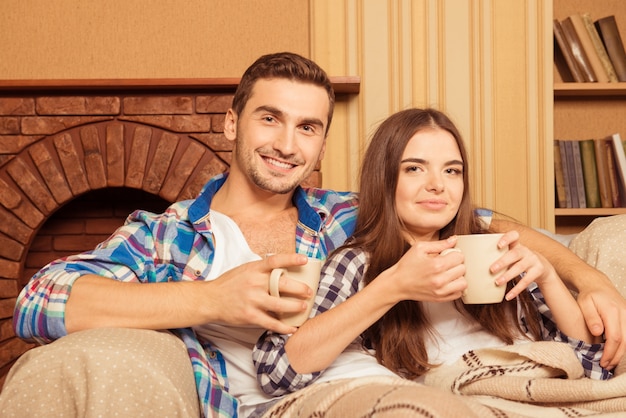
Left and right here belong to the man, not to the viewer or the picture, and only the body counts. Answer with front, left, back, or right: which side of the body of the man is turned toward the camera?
front

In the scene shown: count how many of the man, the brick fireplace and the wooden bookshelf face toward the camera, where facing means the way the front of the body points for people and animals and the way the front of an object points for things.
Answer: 3

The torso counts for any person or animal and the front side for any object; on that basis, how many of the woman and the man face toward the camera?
2

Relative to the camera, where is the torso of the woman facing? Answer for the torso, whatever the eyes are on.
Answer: toward the camera

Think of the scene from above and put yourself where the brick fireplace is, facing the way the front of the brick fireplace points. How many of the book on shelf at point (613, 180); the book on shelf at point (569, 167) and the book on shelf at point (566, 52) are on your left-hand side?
3

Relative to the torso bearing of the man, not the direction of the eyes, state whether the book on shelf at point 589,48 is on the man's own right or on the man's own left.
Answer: on the man's own left

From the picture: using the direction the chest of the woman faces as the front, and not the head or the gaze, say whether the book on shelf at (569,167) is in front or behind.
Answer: behind

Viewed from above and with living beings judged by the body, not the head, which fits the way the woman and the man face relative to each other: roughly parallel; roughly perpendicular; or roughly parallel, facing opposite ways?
roughly parallel

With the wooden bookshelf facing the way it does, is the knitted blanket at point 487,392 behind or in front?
in front

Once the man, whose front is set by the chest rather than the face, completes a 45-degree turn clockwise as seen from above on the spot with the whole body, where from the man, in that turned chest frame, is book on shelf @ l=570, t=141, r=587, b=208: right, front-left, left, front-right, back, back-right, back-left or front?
back

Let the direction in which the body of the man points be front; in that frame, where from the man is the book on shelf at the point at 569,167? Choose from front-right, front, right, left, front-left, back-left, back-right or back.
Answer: back-left

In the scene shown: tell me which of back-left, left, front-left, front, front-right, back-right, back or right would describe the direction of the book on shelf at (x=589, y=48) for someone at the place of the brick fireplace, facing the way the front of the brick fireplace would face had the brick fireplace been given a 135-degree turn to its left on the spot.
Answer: front-right
